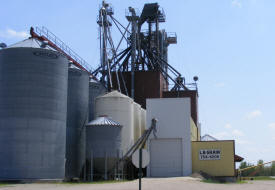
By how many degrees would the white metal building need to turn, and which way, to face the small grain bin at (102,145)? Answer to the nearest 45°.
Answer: approximately 45° to its right

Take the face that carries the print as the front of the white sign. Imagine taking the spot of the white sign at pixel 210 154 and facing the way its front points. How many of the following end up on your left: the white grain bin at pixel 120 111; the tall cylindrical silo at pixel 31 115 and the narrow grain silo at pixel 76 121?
0

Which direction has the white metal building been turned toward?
toward the camera

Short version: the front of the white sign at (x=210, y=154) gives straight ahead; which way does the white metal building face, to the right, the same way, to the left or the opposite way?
the same way

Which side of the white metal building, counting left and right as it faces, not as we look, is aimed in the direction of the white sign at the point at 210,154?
left

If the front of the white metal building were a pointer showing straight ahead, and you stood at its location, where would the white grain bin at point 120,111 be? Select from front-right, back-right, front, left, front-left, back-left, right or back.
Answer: right

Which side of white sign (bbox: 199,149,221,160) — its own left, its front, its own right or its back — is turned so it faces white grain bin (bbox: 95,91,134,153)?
right

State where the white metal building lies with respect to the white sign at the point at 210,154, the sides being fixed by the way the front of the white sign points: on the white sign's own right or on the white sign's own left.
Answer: on the white sign's own right

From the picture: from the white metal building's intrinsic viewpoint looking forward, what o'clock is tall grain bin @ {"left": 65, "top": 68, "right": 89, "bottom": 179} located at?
The tall grain bin is roughly at 3 o'clock from the white metal building.

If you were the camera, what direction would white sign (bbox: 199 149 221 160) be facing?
facing the viewer

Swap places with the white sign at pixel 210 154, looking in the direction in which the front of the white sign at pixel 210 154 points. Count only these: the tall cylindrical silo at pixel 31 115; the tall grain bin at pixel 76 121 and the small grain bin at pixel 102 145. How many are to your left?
0

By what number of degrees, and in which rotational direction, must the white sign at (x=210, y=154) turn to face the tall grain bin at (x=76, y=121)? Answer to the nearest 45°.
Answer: approximately 90° to its right

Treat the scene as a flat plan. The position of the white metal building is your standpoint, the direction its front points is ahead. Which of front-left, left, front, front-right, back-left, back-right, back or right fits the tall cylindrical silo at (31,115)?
front-right

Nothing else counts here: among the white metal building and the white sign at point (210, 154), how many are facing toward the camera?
2
